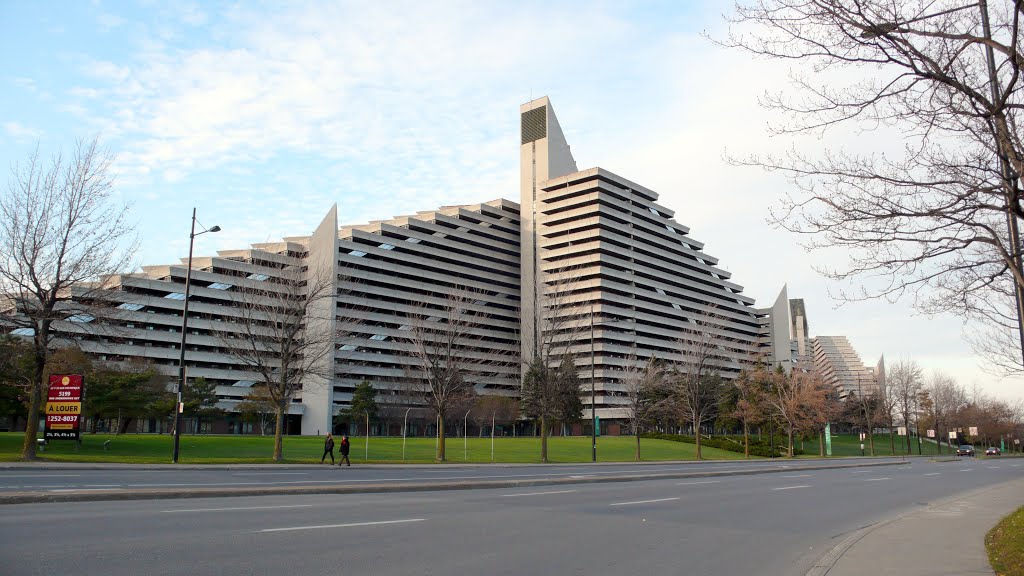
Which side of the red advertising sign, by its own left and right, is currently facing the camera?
front

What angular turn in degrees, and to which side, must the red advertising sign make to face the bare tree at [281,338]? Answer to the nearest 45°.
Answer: approximately 90° to its left
